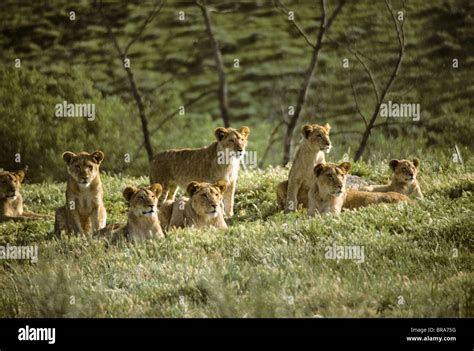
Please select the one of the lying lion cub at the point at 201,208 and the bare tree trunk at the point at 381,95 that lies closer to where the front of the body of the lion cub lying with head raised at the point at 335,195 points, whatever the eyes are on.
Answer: the lying lion cub

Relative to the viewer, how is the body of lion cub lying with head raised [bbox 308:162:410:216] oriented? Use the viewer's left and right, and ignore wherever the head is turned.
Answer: facing the viewer and to the left of the viewer

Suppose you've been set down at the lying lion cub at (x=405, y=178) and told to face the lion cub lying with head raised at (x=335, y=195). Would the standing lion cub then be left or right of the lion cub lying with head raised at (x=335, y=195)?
right

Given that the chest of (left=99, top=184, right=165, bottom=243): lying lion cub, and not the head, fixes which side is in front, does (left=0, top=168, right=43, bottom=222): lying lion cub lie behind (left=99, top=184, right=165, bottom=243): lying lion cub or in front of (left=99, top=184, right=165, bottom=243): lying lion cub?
behind

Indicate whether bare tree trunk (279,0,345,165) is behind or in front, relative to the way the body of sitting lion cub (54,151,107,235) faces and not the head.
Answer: behind

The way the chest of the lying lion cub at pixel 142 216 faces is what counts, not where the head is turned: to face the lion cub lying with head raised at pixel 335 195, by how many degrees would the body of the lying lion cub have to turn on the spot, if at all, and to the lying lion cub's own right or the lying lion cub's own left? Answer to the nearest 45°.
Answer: approximately 45° to the lying lion cub's own left

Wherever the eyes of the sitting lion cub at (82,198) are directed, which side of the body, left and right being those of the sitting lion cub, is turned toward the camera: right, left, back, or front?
front

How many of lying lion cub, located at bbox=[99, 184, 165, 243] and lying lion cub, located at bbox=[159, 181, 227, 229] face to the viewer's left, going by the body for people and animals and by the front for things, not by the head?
0

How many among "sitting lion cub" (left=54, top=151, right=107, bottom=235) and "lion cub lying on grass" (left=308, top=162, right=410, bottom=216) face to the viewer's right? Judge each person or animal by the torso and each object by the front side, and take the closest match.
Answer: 0

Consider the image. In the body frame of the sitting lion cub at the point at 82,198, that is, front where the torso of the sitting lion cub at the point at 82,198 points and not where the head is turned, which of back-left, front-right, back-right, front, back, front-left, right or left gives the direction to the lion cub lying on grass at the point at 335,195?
left

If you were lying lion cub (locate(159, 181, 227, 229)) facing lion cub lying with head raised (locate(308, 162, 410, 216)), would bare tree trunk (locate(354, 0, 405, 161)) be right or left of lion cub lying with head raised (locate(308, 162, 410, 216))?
left

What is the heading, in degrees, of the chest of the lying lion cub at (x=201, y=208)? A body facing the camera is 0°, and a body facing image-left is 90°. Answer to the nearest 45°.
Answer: approximately 315°
